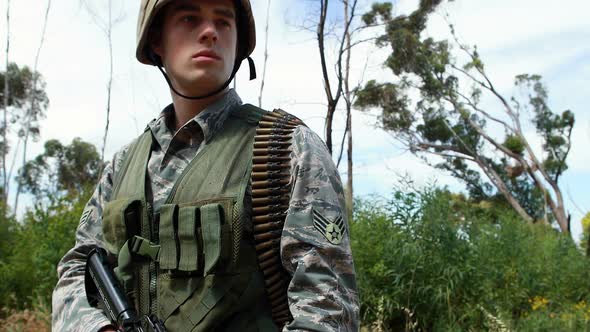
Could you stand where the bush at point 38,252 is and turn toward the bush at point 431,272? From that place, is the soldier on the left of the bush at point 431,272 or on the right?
right

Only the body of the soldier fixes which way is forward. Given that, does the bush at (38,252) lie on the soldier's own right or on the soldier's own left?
on the soldier's own right

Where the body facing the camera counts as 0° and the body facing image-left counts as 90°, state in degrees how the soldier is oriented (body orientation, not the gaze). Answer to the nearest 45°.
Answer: approximately 45°

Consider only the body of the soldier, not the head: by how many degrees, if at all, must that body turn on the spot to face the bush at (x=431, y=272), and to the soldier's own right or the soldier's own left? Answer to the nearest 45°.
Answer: approximately 180°
